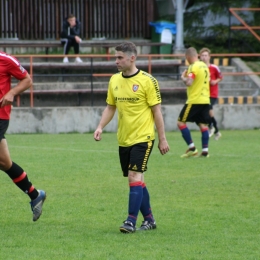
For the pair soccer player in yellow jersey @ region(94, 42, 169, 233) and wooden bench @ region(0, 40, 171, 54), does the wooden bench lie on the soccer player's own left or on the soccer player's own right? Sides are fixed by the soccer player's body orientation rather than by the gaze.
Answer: on the soccer player's own right

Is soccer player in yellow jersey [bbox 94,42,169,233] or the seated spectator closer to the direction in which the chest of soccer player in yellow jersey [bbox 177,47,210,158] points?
the seated spectator

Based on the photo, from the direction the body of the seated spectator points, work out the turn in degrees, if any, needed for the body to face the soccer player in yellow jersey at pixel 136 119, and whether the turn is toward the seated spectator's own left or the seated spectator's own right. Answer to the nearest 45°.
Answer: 0° — they already face them

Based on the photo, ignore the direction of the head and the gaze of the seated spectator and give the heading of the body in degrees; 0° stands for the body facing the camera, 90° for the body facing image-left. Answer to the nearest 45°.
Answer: approximately 0°

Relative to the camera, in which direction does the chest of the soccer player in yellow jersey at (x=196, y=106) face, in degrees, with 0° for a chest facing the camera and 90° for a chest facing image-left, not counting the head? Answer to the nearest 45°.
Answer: approximately 135°

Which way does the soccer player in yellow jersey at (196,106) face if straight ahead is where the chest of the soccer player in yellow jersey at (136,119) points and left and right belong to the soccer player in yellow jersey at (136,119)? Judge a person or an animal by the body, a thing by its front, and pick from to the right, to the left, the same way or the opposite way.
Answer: to the right

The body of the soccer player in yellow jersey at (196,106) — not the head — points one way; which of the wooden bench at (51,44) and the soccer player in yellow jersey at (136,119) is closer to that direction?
the wooden bench

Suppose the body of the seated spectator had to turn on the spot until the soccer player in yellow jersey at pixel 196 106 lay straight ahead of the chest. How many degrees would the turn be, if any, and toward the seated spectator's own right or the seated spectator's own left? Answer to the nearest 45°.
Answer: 0° — they already face them

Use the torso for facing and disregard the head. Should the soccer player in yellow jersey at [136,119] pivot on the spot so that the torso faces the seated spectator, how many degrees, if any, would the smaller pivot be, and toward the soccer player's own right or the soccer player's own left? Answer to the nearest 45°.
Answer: approximately 135° to the soccer player's own right

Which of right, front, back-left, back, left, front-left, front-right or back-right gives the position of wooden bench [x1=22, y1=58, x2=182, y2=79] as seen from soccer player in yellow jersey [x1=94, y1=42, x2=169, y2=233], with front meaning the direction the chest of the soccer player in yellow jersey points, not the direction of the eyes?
back-right

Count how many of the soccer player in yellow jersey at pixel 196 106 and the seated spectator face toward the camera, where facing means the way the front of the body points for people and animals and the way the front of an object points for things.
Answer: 1

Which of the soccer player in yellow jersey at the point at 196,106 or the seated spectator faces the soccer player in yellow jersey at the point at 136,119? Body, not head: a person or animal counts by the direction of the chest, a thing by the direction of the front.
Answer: the seated spectator
